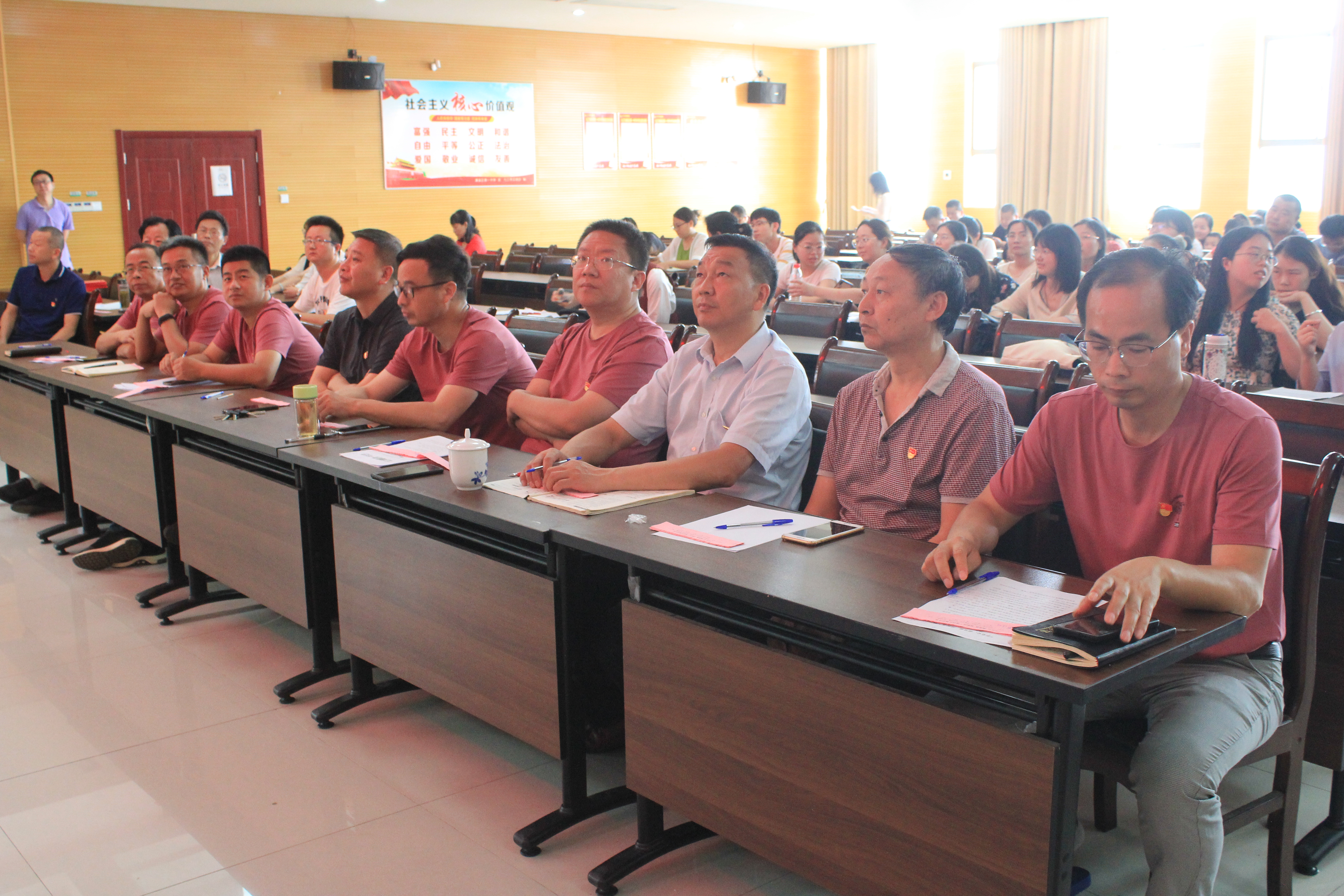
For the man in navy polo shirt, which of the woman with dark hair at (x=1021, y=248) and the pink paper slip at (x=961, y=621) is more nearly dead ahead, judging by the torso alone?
the pink paper slip

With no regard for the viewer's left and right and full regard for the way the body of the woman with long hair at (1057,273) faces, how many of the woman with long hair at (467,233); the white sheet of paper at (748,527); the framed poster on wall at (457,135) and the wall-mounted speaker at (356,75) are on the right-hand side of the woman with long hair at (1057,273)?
3

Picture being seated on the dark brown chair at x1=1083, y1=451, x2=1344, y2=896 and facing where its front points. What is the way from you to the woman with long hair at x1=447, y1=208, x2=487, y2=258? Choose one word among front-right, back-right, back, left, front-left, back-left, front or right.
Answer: right

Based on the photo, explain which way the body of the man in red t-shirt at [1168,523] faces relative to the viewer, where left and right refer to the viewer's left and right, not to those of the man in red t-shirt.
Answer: facing the viewer and to the left of the viewer

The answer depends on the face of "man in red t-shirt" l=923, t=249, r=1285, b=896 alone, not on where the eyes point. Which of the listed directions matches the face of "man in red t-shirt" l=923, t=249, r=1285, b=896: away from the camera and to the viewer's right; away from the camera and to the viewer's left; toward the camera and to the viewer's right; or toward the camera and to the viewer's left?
toward the camera and to the viewer's left

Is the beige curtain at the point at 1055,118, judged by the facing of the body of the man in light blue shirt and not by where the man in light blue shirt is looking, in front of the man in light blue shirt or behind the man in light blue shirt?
behind

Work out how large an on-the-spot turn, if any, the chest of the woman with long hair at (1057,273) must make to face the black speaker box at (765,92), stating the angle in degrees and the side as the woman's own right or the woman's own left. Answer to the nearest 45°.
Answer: approximately 135° to the woman's own right

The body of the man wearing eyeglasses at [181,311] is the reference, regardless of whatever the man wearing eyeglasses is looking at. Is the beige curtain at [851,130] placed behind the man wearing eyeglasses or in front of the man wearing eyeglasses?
behind

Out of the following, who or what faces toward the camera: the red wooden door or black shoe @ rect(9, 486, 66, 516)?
the red wooden door

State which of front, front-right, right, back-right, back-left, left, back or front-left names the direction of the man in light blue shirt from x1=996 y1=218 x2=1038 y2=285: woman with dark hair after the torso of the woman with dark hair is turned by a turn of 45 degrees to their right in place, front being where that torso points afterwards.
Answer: left

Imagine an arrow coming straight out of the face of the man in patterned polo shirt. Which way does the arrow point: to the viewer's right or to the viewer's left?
to the viewer's left

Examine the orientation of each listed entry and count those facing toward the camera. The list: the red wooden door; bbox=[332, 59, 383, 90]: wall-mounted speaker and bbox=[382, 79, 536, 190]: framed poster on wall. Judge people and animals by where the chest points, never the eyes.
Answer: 3

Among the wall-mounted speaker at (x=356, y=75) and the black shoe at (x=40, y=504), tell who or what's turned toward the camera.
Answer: the wall-mounted speaker

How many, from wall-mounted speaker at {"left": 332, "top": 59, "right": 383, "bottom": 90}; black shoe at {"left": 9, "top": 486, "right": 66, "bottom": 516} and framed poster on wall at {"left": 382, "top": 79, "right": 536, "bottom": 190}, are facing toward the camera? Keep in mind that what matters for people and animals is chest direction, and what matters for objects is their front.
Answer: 2

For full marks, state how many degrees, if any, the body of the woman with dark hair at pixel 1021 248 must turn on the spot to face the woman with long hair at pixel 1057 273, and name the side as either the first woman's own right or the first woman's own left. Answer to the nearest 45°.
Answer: approximately 45° to the first woman's own left

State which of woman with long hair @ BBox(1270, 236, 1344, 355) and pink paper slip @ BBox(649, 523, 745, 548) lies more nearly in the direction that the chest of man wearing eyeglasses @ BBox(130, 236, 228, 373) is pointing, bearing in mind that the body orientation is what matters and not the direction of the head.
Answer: the pink paper slip

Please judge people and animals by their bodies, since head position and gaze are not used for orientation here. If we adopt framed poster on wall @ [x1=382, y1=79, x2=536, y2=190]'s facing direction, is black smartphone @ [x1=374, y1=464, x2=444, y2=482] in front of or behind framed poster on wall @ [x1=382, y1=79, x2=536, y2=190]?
in front
